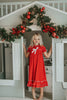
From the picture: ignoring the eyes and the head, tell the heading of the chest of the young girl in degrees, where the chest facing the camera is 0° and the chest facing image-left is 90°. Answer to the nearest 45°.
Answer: approximately 0°
